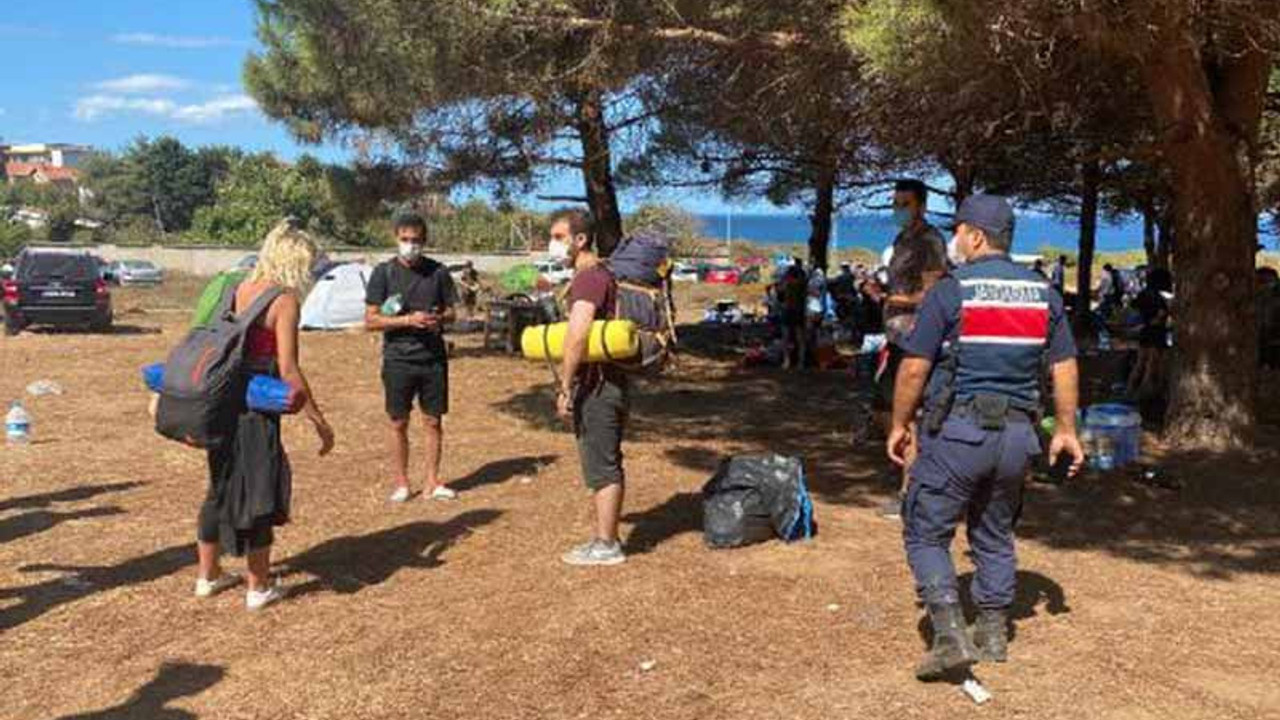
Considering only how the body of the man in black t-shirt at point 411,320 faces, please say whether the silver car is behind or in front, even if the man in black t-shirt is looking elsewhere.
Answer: behind

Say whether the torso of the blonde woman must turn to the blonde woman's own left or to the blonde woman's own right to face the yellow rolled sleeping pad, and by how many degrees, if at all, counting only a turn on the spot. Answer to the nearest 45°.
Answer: approximately 45° to the blonde woman's own right

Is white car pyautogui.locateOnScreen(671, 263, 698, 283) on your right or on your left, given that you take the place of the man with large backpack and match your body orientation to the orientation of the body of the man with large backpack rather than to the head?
on your right

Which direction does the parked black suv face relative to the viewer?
away from the camera

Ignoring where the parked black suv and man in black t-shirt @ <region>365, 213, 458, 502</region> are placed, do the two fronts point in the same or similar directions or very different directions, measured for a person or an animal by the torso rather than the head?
very different directions

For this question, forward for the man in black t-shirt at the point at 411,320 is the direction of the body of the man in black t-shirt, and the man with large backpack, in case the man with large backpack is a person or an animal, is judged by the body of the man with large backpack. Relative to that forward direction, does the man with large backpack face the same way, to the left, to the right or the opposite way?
to the right

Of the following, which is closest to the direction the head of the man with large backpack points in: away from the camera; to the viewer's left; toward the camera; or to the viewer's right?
to the viewer's left

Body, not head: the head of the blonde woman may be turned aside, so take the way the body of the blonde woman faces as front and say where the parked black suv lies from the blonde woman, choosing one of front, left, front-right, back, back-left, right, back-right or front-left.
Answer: front-left

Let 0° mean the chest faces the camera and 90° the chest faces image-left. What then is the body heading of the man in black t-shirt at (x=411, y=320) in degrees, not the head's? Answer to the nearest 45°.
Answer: approximately 0°

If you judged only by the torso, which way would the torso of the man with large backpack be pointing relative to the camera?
to the viewer's left

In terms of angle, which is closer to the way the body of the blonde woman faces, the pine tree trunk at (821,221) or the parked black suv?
the pine tree trunk

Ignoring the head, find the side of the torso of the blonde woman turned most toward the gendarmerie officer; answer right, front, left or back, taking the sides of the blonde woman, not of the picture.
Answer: right
